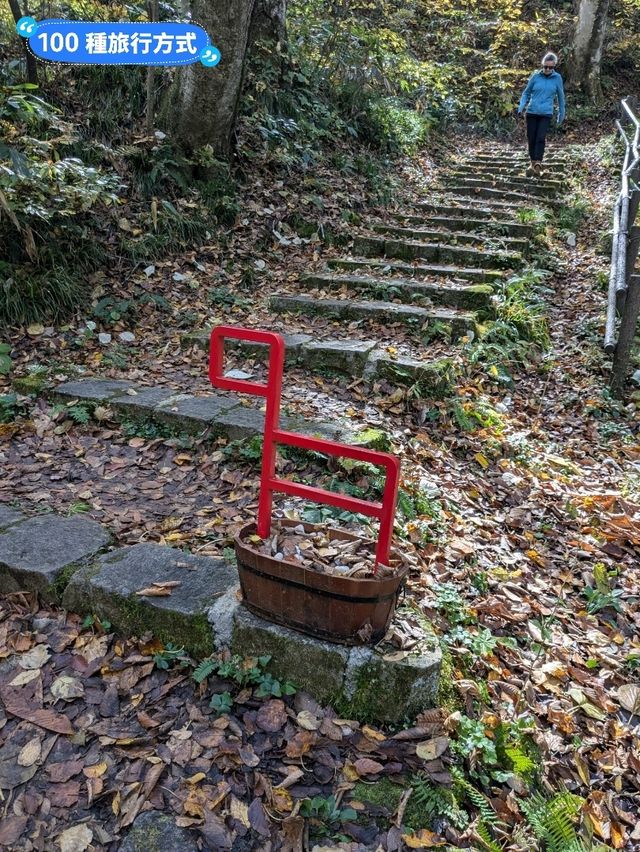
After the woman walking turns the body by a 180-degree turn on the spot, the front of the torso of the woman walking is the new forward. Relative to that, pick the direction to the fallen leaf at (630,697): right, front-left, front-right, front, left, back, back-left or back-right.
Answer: back

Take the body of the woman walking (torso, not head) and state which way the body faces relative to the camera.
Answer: toward the camera

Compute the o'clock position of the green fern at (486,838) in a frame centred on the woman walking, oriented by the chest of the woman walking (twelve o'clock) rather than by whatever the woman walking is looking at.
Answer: The green fern is roughly at 12 o'clock from the woman walking.

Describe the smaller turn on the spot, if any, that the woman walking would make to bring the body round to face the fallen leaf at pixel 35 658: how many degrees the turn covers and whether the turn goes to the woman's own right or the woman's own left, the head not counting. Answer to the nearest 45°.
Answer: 0° — they already face it

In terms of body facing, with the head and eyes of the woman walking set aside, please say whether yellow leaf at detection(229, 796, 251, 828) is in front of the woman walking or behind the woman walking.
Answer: in front

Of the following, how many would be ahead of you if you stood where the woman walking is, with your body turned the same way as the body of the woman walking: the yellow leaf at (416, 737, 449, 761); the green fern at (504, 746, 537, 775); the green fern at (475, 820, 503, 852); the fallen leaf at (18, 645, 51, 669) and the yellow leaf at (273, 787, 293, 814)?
5

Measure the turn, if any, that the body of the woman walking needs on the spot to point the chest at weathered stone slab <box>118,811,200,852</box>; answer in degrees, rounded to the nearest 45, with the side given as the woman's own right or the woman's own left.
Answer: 0° — they already face it

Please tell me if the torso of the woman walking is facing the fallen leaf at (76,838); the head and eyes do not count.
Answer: yes

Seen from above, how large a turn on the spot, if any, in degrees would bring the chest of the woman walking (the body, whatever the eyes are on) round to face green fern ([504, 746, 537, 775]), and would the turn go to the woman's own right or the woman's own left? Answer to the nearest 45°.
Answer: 0° — they already face it

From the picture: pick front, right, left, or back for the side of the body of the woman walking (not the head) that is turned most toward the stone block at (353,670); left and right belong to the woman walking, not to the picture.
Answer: front

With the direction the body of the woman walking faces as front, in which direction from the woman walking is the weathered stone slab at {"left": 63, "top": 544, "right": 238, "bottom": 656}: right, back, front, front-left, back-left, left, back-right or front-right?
front

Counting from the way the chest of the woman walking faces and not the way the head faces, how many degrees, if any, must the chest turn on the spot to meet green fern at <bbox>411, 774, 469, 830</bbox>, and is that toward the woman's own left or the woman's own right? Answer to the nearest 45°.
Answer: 0° — they already face it

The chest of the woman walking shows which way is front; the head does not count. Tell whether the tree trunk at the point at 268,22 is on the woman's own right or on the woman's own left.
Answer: on the woman's own right

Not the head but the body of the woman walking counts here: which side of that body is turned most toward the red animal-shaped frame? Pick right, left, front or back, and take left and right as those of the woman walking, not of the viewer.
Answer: front

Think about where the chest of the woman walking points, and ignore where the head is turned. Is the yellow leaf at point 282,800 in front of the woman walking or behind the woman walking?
in front

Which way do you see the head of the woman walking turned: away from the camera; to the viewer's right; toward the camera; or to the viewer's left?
toward the camera

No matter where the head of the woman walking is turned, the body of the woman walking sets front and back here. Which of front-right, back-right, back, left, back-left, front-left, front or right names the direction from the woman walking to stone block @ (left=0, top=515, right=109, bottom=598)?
front
